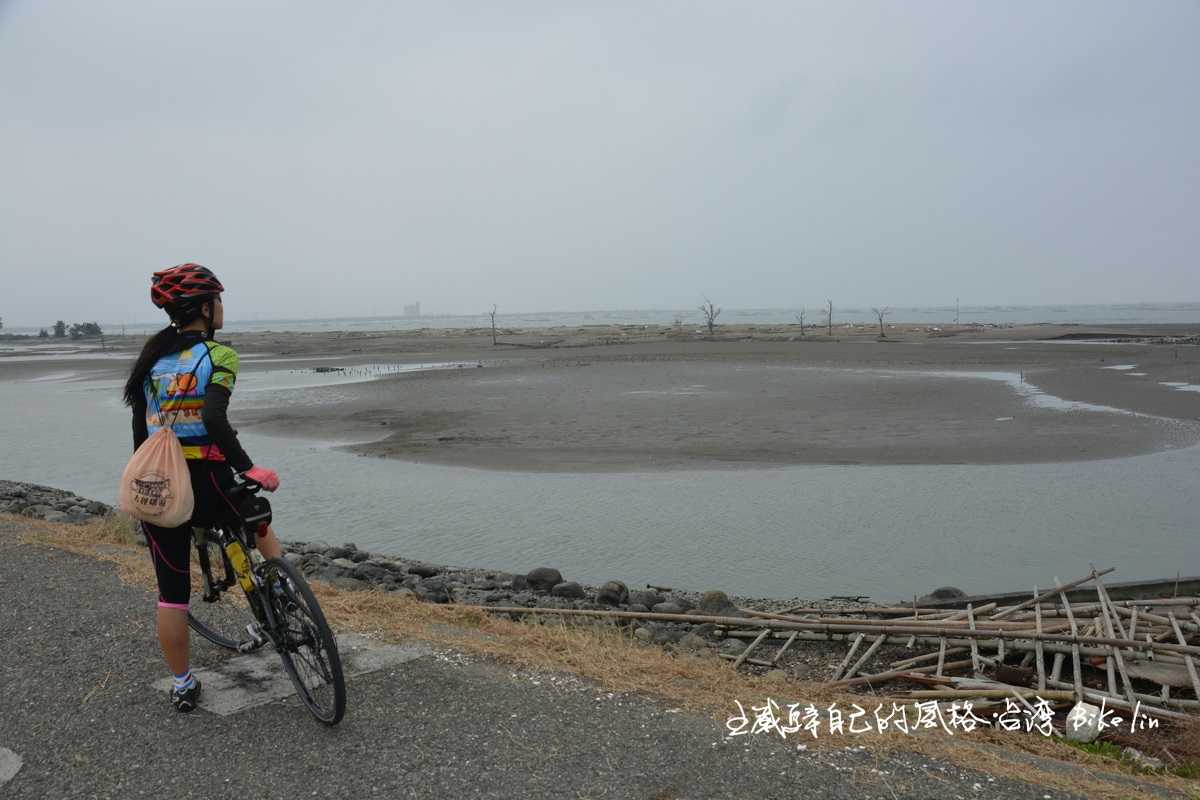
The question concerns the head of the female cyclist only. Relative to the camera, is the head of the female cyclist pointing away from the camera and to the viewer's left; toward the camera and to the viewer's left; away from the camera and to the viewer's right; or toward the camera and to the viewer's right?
away from the camera and to the viewer's right

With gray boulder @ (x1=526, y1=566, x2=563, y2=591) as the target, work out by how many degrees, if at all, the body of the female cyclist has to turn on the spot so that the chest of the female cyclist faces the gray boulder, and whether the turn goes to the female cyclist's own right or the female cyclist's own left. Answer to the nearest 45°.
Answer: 0° — they already face it

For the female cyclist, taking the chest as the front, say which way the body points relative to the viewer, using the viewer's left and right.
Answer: facing away from the viewer and to the right of the viewer

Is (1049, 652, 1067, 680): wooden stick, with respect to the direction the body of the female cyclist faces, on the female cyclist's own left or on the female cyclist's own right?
on the female cyclist's own right

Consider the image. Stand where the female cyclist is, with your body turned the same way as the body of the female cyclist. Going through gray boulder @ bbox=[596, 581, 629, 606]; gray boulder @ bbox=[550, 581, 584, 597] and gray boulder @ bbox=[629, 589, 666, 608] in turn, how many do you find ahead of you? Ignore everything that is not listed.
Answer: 3

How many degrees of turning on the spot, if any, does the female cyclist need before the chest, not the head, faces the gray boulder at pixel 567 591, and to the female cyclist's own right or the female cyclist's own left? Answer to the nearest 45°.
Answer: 0° — they already face it

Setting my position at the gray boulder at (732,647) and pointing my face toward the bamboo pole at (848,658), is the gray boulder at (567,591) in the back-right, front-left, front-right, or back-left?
back-left
